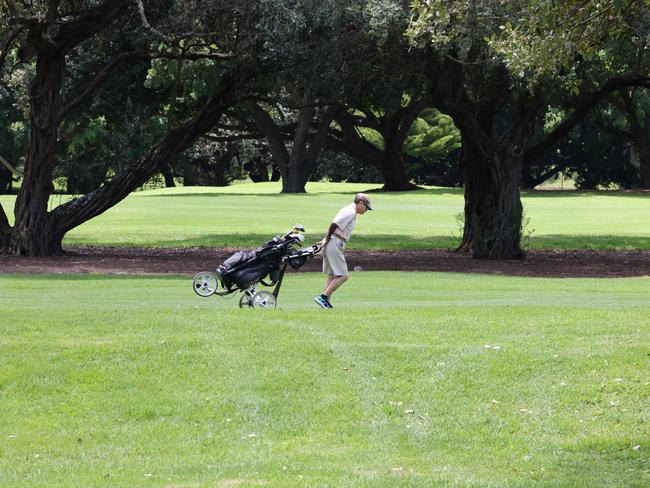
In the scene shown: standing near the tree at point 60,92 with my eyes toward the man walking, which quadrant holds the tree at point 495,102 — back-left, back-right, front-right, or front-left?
front-left

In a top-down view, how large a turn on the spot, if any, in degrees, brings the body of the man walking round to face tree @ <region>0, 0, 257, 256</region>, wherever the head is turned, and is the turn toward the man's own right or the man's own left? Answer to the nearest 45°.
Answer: approximately 135° to the man's own left

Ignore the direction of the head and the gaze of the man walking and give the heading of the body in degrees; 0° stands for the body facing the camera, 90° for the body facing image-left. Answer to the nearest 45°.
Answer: approximately 270°
